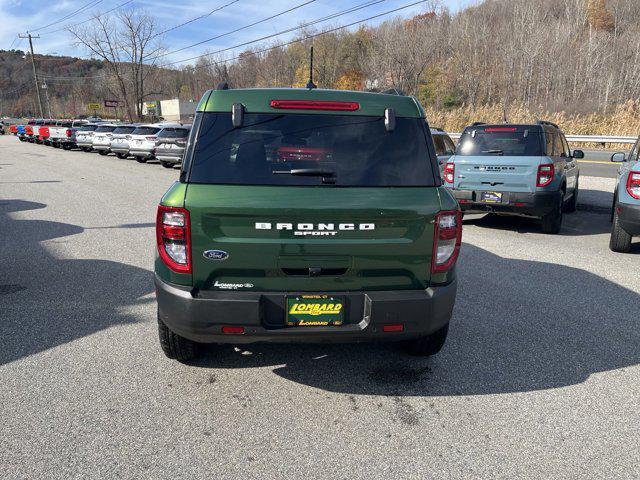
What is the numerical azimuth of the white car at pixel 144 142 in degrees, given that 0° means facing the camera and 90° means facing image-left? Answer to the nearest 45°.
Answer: approximately 225°

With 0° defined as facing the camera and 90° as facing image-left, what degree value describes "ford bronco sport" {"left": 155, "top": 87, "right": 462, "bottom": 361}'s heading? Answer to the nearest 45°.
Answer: approximately 180°

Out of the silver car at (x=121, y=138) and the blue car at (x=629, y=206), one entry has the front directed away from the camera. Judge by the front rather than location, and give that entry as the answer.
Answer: the blue car

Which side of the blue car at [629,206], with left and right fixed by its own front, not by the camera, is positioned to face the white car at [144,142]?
left

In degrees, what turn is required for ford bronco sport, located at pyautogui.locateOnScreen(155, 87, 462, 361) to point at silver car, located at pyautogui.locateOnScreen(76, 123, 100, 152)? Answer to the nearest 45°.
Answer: approximately 45° to its left

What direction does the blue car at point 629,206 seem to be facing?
away from the camera

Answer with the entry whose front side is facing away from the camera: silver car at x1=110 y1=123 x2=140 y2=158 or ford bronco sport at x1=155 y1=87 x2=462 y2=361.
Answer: the ford bronco sport

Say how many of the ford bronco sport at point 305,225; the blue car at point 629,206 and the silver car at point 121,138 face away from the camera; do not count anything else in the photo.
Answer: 2
